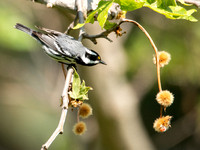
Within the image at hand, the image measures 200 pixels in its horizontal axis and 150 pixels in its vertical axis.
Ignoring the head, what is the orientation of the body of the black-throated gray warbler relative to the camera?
to the viewer's right

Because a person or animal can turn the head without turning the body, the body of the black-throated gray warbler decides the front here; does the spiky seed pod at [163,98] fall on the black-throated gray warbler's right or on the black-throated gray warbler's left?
on the black-throated gray warbler's right

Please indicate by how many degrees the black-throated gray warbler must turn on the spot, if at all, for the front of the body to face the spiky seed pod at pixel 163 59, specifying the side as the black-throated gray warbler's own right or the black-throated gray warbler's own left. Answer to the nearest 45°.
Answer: approximately 45° to the black-throated gray warbler's own right
